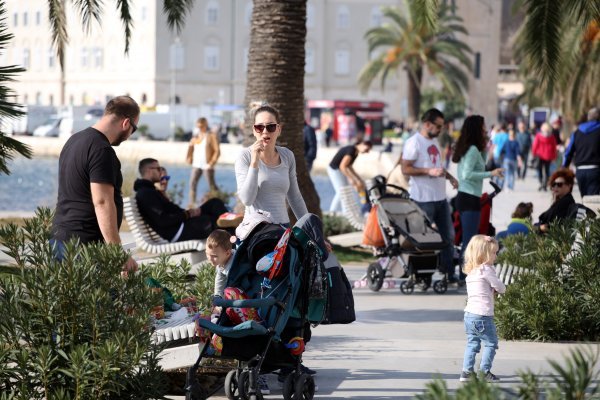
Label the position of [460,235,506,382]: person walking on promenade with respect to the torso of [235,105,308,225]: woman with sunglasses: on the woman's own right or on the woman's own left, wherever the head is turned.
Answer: on the woman's own left

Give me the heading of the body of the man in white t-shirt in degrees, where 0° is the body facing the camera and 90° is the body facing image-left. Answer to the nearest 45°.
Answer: approximately 315°

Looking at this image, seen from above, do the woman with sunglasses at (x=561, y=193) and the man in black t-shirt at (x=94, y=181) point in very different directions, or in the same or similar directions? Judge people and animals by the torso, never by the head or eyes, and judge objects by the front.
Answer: very different directions

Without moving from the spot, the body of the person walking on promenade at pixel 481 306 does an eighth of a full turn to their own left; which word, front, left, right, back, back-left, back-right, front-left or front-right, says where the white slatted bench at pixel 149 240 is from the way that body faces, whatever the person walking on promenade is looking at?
front-left

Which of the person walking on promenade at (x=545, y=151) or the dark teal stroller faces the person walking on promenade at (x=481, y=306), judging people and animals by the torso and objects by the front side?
the person walking on promenade at (x=545, y=151)

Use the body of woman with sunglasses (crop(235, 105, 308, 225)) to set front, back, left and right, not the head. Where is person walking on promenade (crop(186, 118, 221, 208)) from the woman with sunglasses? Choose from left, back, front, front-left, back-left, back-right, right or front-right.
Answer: back

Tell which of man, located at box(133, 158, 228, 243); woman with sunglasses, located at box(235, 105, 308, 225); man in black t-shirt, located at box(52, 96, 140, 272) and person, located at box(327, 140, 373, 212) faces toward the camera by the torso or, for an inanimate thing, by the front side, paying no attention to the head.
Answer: the woman with sunglasses
